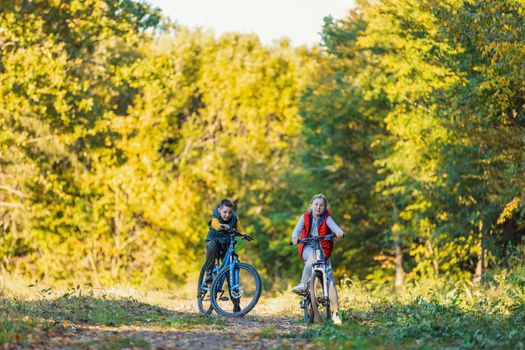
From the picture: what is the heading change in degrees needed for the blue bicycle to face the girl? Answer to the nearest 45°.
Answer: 0° — it already faces them

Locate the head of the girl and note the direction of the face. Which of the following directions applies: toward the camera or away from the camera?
toward the camera

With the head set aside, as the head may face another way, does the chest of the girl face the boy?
no

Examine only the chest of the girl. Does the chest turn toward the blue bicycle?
no

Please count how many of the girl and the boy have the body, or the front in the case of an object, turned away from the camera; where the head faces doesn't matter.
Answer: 0

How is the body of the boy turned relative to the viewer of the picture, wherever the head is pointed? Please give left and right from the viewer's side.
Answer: facing the viewer and to the right of the viewer

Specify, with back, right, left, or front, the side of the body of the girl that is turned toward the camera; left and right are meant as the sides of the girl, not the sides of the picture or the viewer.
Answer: front
